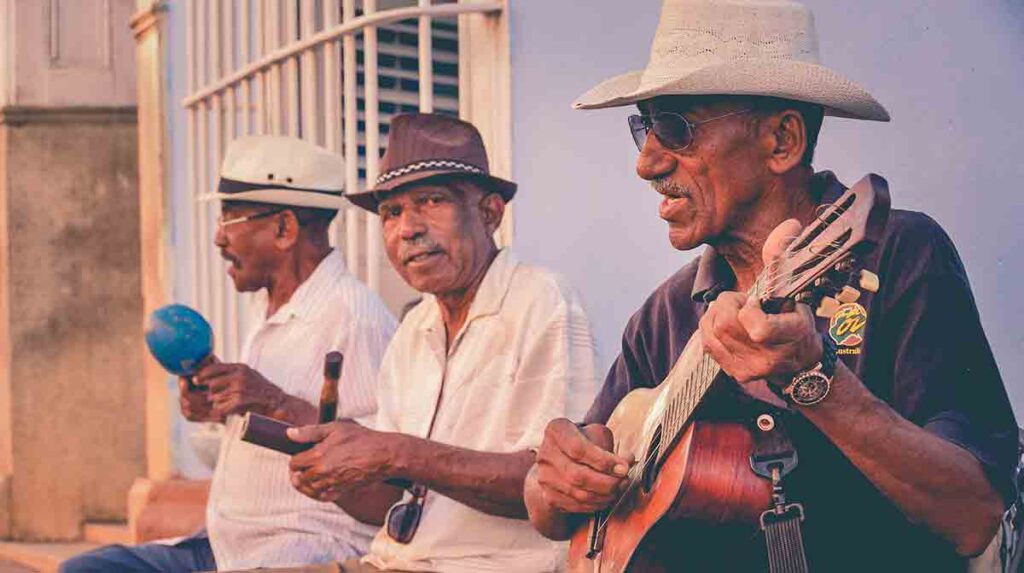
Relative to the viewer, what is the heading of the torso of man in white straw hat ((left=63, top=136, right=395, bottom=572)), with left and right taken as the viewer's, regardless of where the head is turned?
facing to the left of the viewer

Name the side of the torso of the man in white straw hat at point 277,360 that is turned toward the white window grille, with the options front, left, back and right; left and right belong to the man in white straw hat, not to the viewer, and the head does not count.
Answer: right

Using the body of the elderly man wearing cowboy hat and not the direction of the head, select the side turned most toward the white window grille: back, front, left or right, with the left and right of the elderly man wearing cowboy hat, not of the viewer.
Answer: right

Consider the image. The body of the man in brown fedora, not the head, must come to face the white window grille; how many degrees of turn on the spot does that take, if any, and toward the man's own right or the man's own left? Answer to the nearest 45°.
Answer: approximately 135° to the man's own right

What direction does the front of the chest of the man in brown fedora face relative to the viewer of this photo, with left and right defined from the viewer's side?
facing the viewer and to the left of the viewer

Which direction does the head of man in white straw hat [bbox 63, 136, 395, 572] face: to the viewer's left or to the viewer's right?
to the viewer's left

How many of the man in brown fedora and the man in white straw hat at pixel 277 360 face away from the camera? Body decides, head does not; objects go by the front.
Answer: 0
